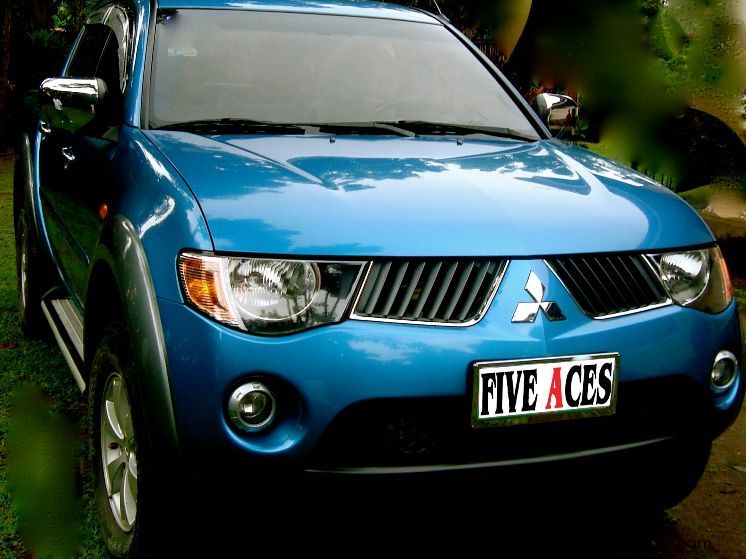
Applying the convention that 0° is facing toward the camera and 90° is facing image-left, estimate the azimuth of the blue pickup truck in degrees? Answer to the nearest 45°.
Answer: approximately 315°

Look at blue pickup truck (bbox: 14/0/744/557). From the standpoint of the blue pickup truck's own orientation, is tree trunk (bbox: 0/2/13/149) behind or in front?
behind
